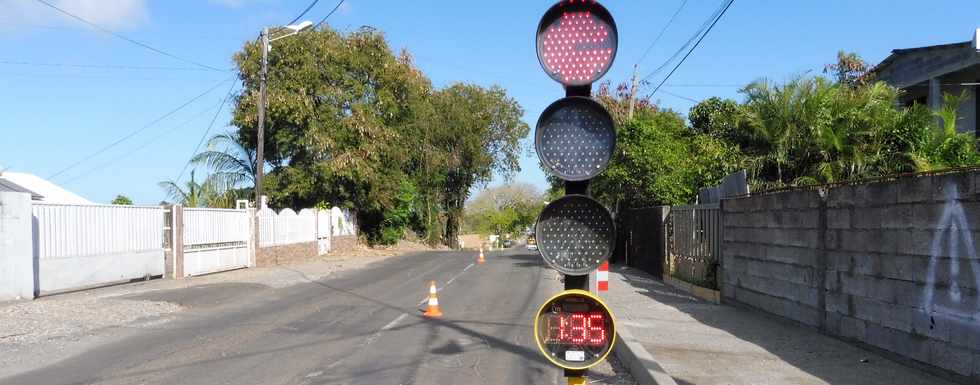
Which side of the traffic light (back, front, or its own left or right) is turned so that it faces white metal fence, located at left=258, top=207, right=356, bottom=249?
back

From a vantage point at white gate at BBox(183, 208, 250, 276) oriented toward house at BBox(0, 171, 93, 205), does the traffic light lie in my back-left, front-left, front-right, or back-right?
back-left

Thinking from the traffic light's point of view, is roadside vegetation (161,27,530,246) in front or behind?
behind

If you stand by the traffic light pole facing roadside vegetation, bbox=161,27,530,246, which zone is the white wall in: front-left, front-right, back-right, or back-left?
front-left

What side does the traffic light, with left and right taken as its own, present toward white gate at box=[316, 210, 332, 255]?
back

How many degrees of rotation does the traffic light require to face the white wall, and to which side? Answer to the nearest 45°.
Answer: approximately 135° to its right

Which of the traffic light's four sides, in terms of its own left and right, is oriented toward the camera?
front

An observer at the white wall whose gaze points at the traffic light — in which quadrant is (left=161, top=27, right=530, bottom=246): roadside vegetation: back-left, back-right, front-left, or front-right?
back-left

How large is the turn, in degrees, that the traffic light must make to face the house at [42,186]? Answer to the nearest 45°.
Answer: approximately 135° to its right

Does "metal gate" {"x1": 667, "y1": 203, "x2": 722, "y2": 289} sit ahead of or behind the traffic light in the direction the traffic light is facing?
behind

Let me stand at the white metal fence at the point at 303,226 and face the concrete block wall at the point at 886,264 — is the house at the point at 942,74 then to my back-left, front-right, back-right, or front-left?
front-left

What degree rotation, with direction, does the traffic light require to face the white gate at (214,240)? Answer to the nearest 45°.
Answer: approximately 135° to its right
